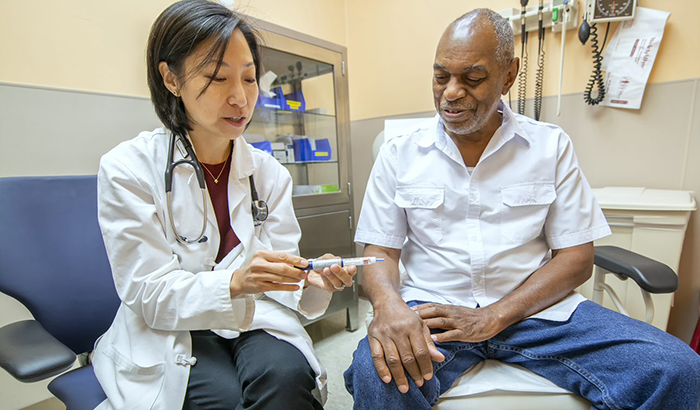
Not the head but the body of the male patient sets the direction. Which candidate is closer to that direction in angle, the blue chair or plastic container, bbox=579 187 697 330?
the blue chair

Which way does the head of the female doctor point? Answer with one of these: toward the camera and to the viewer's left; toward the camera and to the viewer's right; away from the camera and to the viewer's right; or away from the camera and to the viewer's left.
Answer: toward the camera and to the viewer's right

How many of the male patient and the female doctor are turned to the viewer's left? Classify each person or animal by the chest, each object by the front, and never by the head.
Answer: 0

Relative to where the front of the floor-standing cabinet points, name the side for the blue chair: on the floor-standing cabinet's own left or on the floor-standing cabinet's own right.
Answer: on the floor-standing cabinet's own right

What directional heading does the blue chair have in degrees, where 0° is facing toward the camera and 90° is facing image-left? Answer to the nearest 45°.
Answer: approximately 315°

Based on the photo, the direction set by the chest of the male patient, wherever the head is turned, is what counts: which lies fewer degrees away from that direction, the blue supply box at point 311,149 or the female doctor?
the female doctor

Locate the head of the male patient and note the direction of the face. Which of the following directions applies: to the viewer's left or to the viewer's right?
to the viewer's left

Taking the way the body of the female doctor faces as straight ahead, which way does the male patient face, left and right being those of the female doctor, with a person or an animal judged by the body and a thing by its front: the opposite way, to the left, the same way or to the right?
to the right

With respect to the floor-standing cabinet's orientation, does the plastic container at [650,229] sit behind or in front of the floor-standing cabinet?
in front
